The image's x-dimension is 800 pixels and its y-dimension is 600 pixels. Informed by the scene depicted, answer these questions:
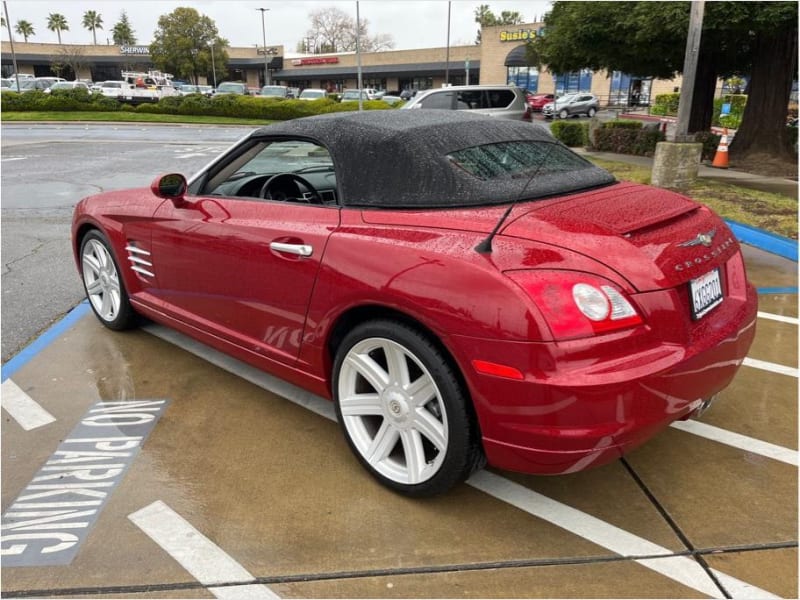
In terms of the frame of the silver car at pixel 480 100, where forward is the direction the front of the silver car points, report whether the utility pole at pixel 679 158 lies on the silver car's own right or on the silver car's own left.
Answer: on the silver car's own left

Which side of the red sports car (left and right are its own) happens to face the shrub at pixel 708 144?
right

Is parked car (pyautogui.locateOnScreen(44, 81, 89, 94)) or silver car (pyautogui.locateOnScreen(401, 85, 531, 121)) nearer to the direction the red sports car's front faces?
the parked car

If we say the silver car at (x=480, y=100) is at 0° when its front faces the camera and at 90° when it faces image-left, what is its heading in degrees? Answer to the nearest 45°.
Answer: approximately 90°

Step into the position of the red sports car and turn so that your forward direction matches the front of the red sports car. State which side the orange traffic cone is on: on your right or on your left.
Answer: on your right

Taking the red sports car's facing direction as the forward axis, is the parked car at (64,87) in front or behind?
in front

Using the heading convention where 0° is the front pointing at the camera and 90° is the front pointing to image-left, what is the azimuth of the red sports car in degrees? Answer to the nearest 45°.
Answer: approximately 135°

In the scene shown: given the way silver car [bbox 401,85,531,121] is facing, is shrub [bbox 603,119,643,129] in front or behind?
behind

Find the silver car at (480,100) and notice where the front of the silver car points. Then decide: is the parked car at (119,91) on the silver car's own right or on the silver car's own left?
on the silver car's own right
